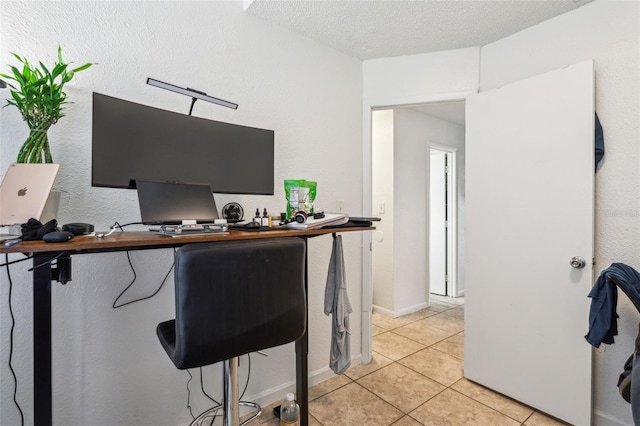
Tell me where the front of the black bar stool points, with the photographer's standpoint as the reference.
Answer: facing away from the viewer and to the left of the viewer

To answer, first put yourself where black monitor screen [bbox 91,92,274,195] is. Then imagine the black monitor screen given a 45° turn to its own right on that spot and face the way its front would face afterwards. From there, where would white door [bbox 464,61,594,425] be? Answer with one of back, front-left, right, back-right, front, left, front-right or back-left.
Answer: left

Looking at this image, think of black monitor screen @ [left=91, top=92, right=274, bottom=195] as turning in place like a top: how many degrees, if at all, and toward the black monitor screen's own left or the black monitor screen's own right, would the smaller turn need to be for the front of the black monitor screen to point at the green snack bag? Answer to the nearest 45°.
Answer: approximately 45° to the black monitor screen's own left

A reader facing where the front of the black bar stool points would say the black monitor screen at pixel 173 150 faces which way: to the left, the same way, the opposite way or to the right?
the opposite way

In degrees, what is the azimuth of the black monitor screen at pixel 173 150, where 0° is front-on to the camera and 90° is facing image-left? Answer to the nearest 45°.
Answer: approximately 315°

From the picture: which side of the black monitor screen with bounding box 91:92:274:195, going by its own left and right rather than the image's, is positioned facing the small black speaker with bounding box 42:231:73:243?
right

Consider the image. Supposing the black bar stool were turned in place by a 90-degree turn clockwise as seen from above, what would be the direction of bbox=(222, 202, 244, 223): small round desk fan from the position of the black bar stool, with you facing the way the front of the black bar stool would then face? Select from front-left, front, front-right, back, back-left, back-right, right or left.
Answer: front-left
